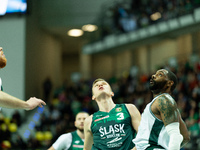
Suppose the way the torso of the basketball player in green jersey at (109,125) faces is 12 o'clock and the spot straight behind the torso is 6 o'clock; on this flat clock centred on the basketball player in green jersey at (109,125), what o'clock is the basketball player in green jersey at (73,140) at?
the basketball player in green jersey at (73,140) is roughly at 5 o'clock from the basketball player in green jersey at (109,125).

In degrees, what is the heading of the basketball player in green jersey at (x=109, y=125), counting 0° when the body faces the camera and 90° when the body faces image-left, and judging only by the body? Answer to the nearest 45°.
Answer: approximately 0°
